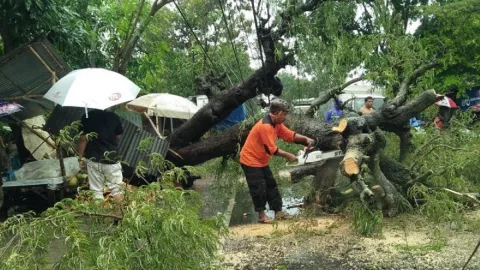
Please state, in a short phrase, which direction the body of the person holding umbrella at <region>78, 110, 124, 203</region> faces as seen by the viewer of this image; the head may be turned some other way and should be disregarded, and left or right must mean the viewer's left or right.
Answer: facing away from the viewer

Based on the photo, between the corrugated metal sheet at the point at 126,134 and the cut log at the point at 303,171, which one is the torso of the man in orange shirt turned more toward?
the cut log

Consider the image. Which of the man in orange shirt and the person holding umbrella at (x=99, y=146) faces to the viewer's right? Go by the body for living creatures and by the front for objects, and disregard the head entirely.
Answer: the man in orange shirt

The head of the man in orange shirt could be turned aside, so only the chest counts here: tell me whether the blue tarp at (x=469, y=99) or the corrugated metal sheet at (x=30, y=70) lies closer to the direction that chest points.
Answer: the blue tarp

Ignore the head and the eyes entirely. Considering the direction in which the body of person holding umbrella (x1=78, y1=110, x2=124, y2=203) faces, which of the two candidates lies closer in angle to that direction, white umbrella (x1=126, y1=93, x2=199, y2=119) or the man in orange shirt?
the white umbrella

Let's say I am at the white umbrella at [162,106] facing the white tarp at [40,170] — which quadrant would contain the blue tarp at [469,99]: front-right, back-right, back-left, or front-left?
back-left

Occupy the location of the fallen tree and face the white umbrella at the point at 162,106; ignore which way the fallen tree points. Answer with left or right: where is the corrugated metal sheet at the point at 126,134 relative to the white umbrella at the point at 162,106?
left

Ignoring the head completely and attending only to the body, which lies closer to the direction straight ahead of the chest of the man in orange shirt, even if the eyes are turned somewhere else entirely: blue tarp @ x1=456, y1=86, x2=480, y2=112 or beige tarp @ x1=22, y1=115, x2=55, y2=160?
the blue tarp

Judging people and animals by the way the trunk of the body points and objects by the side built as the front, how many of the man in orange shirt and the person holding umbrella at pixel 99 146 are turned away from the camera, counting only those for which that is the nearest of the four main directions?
1

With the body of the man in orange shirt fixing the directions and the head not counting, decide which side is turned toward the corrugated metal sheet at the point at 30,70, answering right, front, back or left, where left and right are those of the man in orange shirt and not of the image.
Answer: back

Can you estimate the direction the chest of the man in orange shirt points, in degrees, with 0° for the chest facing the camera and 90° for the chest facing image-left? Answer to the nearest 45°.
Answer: approximately 270°

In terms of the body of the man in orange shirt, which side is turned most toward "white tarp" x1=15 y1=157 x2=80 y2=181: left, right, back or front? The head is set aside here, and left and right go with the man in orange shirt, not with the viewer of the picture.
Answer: back

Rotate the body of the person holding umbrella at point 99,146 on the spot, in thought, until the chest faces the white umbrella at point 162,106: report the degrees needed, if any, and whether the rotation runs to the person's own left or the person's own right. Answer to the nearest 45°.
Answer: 0° — they already face it

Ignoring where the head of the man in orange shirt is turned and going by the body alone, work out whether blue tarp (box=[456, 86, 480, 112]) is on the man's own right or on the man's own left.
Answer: on the man's own left
